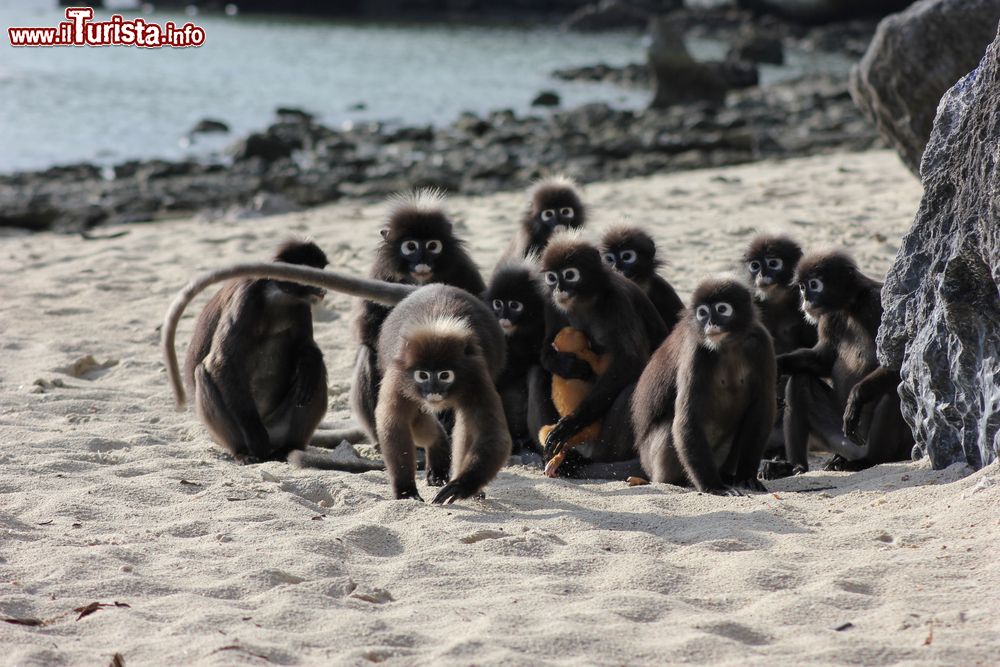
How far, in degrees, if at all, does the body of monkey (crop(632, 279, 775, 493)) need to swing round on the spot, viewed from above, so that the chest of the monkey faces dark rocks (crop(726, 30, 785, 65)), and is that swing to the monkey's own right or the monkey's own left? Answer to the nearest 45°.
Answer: approximately 135° to the monkey's own left

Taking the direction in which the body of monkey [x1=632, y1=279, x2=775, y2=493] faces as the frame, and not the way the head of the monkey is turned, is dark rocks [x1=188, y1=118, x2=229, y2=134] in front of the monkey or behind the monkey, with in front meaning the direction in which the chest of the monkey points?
behind

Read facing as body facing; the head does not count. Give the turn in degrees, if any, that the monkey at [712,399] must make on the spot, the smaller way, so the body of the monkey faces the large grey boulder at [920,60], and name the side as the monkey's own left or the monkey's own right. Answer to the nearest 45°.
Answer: approximately 135° to the monkey's own left

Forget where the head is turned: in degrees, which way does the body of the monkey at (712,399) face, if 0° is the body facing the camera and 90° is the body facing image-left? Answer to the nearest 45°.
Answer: approximately 315°

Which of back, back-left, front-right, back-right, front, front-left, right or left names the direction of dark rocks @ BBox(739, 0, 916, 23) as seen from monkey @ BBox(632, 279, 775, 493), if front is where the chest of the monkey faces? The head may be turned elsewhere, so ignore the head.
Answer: back-left

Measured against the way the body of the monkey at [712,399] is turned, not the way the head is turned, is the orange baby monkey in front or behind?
behind

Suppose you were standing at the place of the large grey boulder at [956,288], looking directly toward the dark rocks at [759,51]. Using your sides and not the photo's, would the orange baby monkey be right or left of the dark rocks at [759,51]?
left

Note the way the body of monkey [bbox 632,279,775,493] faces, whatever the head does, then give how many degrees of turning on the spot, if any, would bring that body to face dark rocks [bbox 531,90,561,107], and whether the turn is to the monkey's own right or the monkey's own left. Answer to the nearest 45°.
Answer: approximately 135° to the monkey's own left
